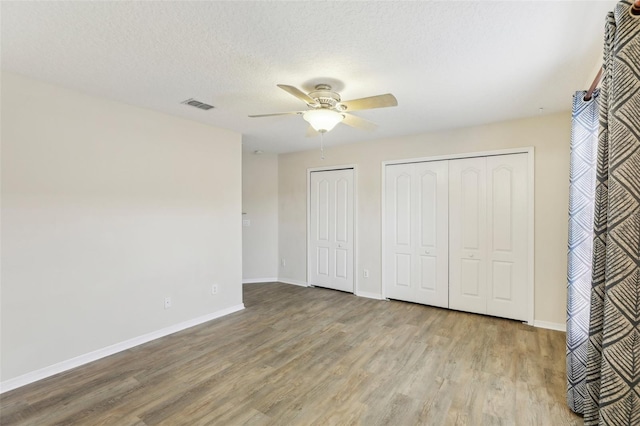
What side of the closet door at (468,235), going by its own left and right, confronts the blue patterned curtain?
front

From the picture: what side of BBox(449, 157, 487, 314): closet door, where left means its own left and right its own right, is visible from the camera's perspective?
front

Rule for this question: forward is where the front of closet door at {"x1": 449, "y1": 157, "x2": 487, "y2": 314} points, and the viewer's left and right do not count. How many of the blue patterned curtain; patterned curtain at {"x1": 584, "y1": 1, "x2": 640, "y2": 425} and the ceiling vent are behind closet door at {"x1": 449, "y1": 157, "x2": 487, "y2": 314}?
0

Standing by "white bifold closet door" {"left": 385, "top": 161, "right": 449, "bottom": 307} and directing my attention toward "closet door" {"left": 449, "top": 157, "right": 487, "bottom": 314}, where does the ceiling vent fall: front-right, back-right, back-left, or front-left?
back-right

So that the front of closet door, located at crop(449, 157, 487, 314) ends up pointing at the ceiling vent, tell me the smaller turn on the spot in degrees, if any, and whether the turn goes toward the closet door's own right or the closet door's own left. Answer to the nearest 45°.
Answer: approximately 45° to the closet door's own right

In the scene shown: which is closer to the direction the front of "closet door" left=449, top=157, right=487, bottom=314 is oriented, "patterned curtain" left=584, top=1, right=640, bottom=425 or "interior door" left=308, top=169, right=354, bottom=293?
the patterned curtain

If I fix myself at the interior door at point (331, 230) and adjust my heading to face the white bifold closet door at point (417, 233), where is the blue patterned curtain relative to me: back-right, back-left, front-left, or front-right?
front-right

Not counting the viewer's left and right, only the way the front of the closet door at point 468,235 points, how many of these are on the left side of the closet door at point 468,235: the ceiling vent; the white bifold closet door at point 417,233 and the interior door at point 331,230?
0

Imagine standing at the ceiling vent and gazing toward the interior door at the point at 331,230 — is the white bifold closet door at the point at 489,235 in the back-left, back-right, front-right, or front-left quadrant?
front-right

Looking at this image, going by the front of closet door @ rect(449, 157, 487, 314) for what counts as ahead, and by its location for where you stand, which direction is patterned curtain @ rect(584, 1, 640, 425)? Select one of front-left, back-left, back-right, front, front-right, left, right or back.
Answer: front

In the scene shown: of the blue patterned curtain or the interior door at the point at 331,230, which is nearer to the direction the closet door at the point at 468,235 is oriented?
the blue patterned curtain

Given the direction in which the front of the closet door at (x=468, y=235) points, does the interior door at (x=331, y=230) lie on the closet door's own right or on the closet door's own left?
on the closet door's own right

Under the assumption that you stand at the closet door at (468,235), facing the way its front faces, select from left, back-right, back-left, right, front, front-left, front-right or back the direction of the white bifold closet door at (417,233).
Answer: right

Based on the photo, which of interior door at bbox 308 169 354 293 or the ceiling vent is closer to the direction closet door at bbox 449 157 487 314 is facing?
the ceiling vent
